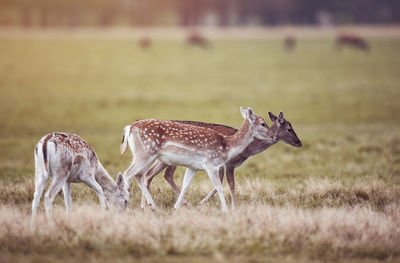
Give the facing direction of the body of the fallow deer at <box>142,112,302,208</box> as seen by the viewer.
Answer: to the viewer's right

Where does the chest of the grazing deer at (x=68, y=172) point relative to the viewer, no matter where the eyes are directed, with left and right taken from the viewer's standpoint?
facing away from the viewer and to the right of the viewer

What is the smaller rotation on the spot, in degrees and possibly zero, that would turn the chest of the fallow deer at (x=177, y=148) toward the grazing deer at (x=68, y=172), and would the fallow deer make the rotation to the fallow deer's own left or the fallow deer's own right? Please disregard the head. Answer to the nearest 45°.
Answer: approximately 135° to the fallow deer's own right

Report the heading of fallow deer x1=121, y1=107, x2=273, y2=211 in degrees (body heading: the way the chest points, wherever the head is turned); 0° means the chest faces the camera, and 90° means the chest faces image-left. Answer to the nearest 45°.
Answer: approximately 270°

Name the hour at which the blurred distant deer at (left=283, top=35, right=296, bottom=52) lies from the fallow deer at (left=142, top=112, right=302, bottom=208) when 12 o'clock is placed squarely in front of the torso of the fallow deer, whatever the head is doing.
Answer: The blurred distant deer is roughly at 9 o'clock from the fallow deer.

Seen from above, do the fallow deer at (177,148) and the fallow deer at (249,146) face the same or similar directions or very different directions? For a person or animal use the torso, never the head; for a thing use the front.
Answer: same or similar directions

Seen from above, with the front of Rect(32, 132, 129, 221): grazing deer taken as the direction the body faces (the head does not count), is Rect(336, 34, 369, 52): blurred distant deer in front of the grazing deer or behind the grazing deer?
in front

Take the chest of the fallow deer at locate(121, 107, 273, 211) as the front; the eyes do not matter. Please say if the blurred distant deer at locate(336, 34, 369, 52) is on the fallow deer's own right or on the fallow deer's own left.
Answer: on the fallow deer's own left

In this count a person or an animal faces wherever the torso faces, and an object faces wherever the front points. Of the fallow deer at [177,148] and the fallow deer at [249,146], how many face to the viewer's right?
2

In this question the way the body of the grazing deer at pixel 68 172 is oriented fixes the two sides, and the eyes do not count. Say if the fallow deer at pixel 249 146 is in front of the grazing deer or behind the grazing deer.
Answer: in front

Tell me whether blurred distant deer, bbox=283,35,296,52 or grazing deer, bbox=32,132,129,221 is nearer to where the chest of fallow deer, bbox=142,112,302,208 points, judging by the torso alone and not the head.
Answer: the blurred distant deer

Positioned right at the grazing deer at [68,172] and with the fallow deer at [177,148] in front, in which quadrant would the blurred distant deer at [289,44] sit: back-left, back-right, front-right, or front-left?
front-left

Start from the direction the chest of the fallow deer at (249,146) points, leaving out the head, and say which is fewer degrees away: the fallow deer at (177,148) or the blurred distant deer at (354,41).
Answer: the blurred distant deer
